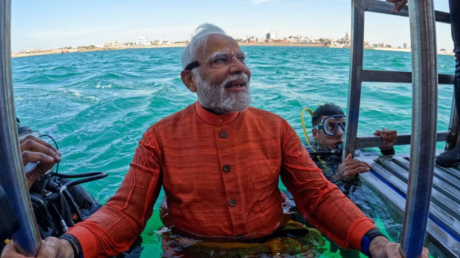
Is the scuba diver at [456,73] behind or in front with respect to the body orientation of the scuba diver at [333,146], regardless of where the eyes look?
in front

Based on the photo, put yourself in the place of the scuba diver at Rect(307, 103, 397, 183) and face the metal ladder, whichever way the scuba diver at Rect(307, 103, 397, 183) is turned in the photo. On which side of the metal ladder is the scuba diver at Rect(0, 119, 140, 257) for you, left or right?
right

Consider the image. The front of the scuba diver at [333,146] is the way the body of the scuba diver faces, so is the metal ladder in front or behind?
in front

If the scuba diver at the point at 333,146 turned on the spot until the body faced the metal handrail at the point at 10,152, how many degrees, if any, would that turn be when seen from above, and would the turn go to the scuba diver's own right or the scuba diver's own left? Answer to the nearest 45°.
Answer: approximately 45° to the scuba diver's own right

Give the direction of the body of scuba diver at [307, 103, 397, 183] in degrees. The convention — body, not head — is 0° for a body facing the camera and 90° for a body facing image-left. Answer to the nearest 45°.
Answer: approximately 315°
